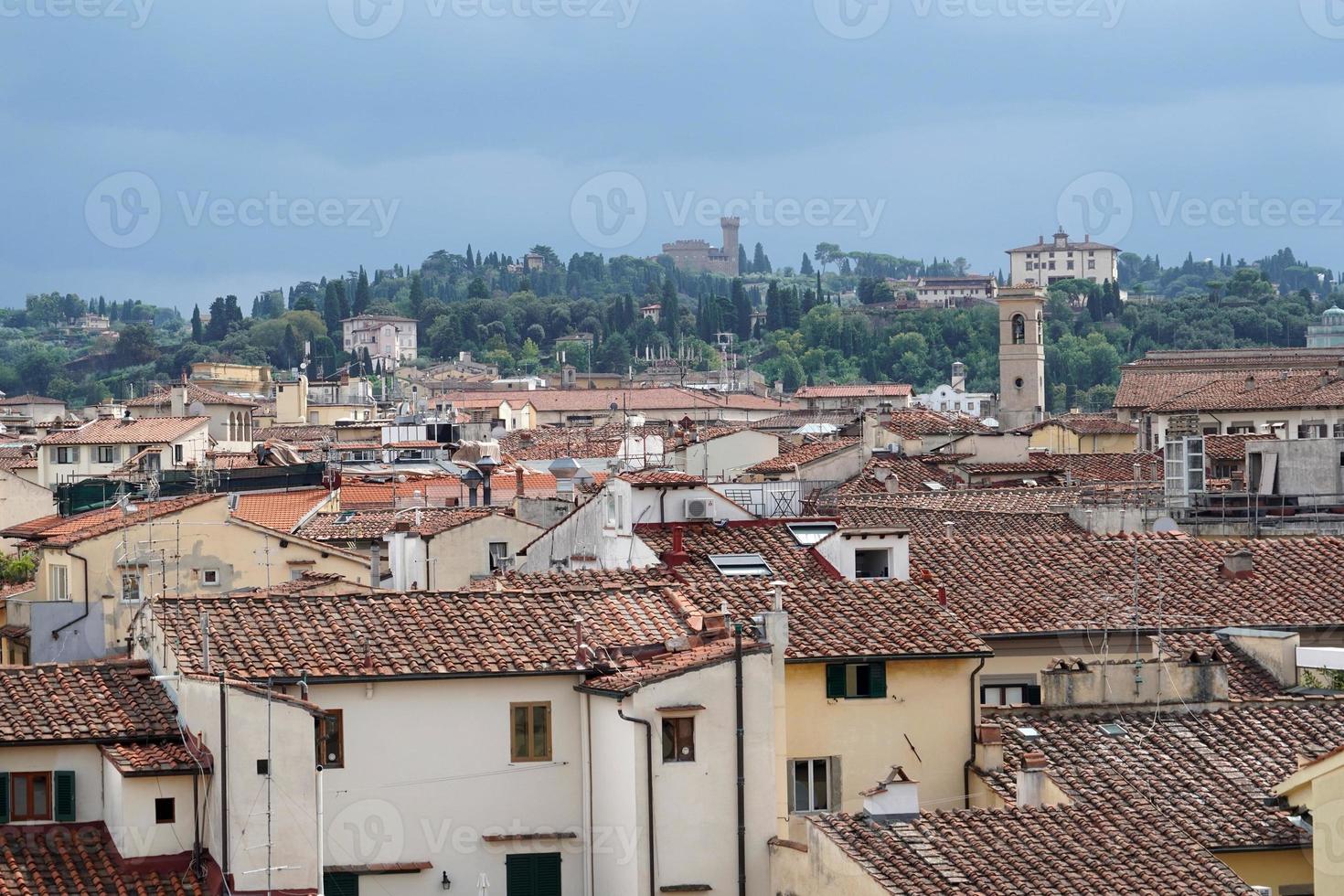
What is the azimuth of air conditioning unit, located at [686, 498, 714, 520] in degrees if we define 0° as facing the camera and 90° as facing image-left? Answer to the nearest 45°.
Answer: approximately 0°
